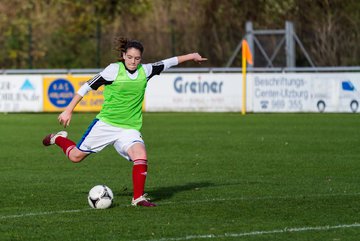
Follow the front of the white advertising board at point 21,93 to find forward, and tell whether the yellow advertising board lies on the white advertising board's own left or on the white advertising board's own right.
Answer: on the white advertising board's own left

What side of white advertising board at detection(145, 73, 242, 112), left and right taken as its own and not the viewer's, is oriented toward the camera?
front

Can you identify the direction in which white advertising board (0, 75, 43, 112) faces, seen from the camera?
facing the viewer

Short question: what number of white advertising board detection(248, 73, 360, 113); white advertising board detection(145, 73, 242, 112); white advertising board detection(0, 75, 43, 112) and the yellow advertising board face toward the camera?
4

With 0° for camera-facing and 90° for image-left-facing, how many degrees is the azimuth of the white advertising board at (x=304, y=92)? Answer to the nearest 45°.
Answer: approximately 0°

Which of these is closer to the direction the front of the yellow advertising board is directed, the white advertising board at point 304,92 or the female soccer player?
the female soccer player

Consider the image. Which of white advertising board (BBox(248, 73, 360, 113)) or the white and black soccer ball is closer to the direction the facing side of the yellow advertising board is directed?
the white and black soccer ball

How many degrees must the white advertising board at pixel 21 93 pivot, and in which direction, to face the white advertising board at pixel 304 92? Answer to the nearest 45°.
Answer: approximately 45° to its left

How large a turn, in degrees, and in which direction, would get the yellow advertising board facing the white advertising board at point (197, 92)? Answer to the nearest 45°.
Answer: approximately 90° to its left

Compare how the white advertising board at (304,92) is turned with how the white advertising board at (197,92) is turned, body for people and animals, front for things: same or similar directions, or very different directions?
same or similar directions

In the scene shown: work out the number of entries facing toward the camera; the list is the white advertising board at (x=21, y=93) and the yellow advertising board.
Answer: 2

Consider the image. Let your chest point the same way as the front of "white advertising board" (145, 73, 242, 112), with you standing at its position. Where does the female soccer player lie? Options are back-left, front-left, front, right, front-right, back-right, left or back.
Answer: front

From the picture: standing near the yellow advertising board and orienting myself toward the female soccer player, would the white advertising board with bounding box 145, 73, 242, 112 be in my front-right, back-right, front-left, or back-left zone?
front-left

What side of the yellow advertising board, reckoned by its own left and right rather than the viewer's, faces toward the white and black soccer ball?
front

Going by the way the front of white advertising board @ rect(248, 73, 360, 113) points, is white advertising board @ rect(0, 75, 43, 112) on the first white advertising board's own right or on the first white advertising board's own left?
on the first white advertising board's own right

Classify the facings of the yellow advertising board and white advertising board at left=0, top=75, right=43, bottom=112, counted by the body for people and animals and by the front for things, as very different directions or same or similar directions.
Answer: same or similar directions

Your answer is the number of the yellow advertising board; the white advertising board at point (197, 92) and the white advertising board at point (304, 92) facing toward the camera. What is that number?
3
